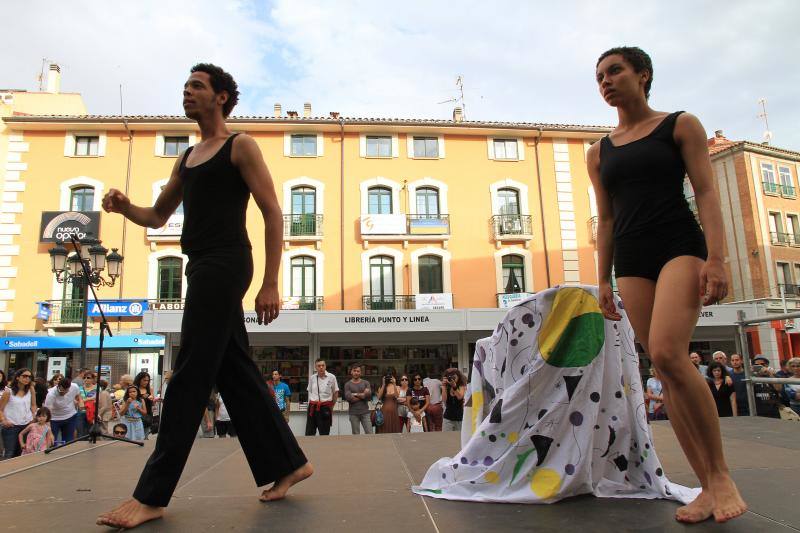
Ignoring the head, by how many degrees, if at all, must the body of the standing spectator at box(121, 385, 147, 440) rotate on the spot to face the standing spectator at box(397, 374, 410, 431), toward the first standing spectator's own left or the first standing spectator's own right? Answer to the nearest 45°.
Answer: approximately 90° to the first standing spectator's own left

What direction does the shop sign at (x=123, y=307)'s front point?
toward the camera

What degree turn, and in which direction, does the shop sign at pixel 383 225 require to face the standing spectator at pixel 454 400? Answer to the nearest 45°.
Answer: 0° — it already faces them

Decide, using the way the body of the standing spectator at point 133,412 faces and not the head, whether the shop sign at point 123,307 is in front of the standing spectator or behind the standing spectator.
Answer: behind

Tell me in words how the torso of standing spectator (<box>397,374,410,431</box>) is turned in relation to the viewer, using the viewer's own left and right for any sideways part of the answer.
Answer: facing the viewer

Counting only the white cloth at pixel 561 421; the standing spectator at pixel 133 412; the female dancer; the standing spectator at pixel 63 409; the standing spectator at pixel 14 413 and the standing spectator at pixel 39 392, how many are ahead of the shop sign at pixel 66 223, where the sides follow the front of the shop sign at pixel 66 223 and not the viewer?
6

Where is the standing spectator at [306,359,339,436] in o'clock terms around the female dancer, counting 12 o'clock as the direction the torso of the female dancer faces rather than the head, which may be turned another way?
The standing spectator is roughly at 3 o'clock from the female dancer.

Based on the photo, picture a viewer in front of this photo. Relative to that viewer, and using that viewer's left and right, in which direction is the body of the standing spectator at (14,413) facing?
facing the viewer and to the right of the viewer

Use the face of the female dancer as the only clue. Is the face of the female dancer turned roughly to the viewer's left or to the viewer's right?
to the viewer's left

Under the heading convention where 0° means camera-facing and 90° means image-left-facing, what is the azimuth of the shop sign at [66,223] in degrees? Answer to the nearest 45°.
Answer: approximately 0°

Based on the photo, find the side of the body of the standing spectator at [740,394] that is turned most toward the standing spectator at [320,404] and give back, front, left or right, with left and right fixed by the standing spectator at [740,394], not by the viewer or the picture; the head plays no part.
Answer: right

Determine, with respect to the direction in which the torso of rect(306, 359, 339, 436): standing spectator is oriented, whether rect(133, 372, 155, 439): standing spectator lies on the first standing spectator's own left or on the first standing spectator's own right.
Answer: on the first standing spectator's own right

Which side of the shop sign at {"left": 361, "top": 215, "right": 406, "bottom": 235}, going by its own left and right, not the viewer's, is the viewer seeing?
front

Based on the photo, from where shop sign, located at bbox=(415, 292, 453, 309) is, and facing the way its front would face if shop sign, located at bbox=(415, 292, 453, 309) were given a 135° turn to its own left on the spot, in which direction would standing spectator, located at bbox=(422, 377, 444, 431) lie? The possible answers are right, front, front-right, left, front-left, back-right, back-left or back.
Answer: back-right

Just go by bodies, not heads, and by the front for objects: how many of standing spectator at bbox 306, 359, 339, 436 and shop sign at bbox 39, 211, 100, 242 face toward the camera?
2
